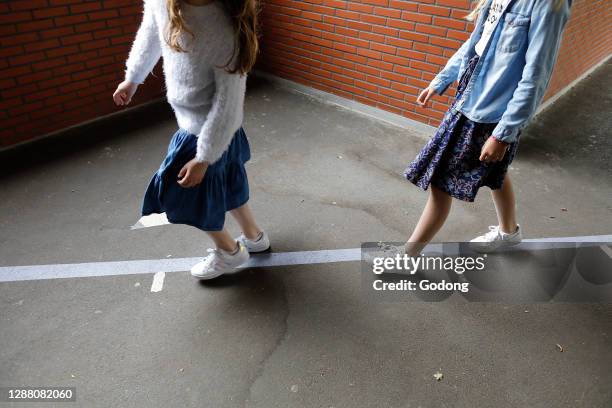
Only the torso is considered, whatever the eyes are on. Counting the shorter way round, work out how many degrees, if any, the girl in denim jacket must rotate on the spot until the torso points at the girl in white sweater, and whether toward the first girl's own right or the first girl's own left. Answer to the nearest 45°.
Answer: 0° — they already face them

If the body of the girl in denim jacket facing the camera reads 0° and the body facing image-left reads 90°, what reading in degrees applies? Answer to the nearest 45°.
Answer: approximately 45°
